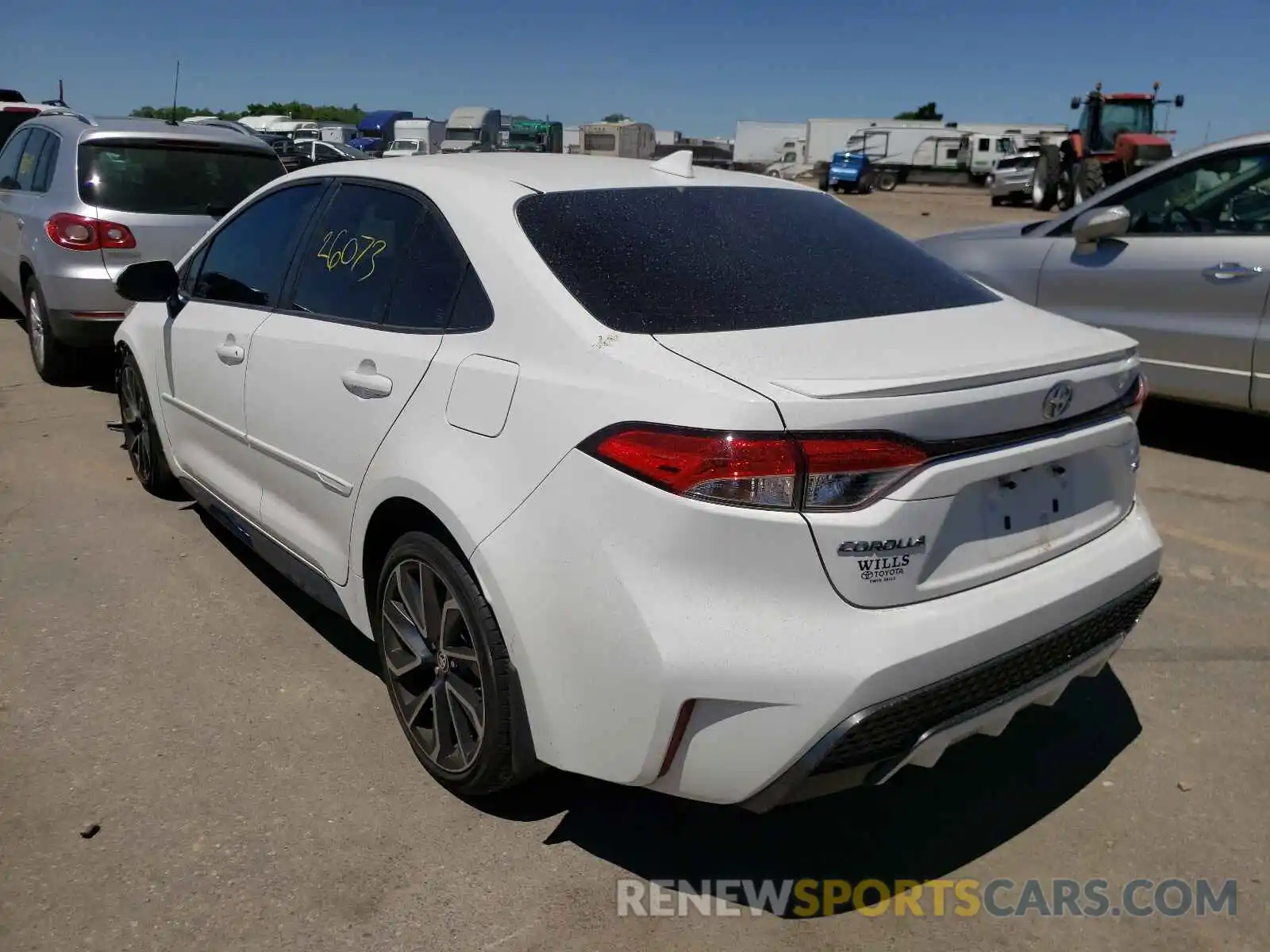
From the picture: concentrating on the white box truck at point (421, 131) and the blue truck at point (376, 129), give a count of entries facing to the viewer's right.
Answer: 0

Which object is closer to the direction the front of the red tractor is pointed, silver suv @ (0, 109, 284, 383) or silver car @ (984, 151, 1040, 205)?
the silver suv

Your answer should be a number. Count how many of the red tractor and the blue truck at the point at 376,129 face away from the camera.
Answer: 0

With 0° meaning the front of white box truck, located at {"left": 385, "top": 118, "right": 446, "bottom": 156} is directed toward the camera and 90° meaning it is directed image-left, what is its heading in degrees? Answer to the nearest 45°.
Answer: approximately 45°

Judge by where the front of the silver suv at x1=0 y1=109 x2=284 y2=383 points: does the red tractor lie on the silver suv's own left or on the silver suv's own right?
on the silver suv's own right

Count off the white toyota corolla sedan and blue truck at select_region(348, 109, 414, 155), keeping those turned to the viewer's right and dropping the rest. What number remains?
0

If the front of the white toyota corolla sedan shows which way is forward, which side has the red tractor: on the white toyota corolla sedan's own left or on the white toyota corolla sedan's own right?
on the white toyota corolla sedan's own right

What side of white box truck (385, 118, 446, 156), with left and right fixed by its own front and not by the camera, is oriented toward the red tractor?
left

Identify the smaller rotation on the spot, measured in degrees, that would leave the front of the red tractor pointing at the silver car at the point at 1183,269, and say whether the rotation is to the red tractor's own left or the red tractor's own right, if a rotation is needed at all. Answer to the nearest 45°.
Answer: approximately 45° to the red tractor's own right

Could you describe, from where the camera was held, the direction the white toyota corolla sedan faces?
facing away from the viewer and to the left of the viewer

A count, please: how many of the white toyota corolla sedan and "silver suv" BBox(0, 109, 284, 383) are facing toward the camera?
0

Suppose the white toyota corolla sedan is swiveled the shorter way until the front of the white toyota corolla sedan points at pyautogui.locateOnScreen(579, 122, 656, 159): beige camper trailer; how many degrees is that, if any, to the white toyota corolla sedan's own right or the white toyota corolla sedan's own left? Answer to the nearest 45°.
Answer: approximately 45° to the white toyota corolla sedan's own right

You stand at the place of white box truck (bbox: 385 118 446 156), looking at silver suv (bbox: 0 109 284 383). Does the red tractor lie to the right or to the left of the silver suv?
left

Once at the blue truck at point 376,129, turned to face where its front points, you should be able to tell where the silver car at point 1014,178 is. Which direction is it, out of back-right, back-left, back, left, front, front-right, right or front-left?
left

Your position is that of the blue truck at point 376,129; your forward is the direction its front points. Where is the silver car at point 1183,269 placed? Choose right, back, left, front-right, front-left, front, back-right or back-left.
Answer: front-left
